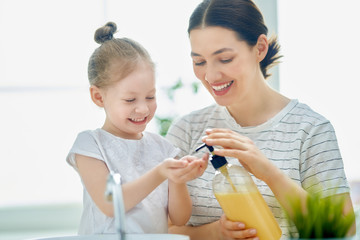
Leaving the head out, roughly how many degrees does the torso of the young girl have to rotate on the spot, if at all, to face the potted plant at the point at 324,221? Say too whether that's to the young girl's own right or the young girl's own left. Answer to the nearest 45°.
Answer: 0° — they already face it

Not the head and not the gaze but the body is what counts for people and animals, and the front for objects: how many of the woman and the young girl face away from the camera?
0

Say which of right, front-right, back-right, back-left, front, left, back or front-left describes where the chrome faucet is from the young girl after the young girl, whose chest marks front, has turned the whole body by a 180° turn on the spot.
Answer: back-left

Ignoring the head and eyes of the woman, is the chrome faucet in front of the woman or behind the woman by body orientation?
in front

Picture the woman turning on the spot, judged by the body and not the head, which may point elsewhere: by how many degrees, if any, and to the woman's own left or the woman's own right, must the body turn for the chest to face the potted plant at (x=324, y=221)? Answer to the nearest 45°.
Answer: approximately 45° to the woman's own left

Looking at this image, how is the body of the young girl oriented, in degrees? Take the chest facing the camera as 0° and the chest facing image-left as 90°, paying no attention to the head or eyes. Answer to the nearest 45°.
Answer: approximately 315°

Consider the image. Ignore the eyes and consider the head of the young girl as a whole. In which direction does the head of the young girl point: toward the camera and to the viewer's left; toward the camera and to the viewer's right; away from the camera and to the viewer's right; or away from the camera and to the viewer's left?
toward the camera and to the viewer's right
